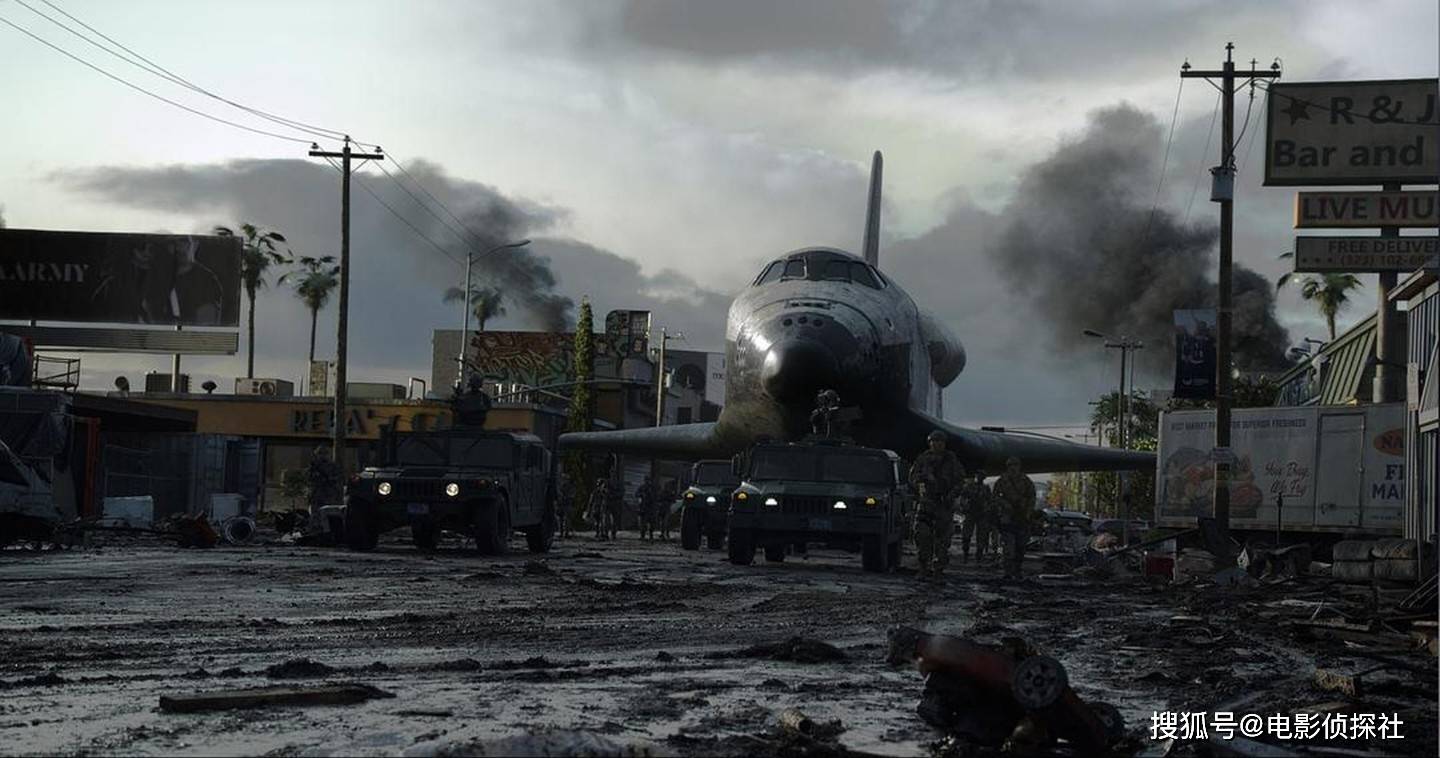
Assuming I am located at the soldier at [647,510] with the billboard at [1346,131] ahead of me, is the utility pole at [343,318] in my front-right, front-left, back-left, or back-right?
back-right

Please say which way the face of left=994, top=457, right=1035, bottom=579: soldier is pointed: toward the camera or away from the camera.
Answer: toward the camera

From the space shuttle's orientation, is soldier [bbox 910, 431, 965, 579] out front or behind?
out front

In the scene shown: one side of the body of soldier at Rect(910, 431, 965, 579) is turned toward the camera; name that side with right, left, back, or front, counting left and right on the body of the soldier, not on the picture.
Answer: front

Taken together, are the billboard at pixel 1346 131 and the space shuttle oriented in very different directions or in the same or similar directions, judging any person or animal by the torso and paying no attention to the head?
same or similar directions

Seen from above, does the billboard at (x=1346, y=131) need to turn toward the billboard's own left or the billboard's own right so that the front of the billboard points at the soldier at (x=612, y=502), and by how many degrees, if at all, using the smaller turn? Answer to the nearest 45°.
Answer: approximately 90° to the billboard's own right

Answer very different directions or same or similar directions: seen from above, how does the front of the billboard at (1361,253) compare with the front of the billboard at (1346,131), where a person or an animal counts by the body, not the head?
same or similar directions

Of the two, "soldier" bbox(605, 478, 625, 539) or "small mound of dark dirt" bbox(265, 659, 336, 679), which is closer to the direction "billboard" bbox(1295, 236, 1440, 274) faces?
the small mound of dark dirt

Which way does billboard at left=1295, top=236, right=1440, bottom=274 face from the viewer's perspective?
toward the camera

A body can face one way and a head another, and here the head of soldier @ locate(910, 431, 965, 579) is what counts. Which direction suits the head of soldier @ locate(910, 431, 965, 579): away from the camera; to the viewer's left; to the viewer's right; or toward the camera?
toward the camera
